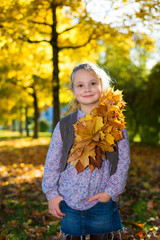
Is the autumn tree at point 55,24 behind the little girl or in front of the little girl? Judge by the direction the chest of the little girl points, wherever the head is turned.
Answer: behind

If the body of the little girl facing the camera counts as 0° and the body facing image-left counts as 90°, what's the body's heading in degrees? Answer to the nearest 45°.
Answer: approximately 0°
